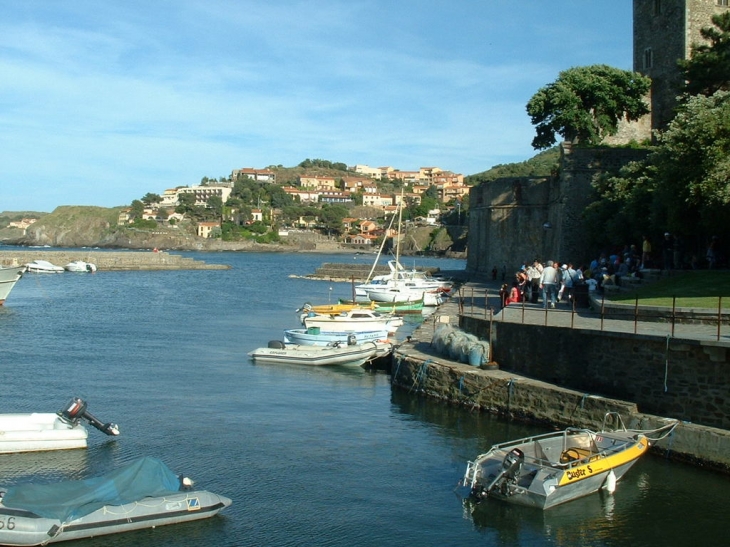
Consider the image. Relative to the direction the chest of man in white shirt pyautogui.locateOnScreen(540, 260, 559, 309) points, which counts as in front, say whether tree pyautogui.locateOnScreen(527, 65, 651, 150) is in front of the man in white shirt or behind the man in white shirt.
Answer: in front

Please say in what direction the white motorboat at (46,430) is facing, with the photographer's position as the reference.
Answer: facing to the left of the viewer

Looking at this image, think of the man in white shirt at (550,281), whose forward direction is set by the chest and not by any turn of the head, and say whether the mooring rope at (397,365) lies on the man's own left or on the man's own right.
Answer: on the man's own left

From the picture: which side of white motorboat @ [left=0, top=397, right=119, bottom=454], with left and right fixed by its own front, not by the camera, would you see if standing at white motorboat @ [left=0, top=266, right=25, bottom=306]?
right

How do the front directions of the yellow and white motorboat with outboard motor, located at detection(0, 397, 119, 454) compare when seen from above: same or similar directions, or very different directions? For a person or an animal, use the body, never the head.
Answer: very different directions

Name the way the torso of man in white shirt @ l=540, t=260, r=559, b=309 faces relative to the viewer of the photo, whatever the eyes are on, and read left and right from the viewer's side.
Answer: facing away from the viewer

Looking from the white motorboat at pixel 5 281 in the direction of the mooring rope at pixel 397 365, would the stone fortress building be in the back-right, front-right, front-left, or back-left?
front-left
